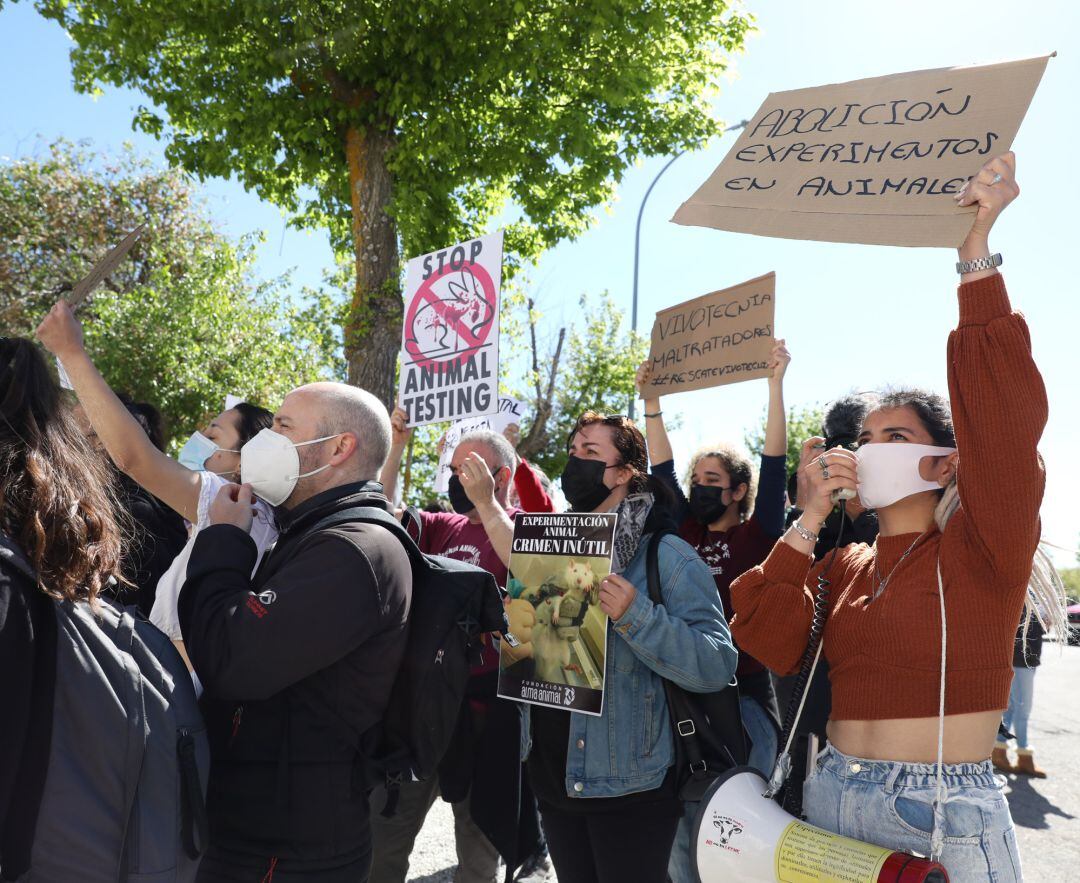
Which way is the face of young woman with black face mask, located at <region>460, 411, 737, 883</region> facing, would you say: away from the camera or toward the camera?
toward the camera

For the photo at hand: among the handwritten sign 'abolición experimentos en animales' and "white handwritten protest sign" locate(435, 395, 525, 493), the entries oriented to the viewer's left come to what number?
0

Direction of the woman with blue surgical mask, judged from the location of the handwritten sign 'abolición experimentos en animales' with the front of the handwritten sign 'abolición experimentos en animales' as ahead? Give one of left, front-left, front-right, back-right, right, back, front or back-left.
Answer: right

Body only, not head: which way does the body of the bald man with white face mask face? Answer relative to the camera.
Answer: to the viewer's left

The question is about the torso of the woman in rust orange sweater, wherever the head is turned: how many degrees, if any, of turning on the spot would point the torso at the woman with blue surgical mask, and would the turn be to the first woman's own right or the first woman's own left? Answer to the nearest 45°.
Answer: approximately 45° to the first woman's own right

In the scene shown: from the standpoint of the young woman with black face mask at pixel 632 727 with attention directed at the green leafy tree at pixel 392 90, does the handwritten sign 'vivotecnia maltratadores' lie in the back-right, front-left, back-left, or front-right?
front-right

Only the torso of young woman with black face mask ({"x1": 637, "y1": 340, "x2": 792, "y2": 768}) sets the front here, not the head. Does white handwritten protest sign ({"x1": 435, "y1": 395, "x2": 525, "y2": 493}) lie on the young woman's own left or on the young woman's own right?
on the young woman's own right

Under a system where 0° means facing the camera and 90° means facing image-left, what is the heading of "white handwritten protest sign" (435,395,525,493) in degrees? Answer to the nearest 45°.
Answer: approximately 0°

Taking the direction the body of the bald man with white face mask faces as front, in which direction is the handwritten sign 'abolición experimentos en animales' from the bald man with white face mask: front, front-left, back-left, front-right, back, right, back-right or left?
back
